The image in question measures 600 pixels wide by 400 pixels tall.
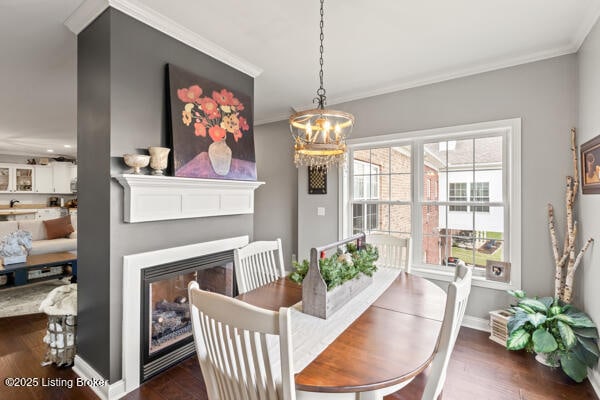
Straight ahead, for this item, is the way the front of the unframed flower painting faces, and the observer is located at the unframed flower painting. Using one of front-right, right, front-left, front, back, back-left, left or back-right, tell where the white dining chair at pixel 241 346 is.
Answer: front-right

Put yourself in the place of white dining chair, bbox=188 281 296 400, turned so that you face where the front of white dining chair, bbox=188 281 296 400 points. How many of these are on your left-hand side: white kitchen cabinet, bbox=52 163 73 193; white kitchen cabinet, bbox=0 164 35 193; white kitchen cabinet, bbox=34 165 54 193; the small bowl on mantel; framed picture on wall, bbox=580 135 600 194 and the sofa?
5

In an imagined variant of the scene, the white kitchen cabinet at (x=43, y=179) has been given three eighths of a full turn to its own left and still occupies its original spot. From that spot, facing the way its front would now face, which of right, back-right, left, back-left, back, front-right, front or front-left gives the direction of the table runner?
back-right

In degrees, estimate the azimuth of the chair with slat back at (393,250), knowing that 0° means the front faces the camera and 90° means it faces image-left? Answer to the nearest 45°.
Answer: approximately 45°

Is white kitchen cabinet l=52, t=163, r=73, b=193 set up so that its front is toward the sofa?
yes

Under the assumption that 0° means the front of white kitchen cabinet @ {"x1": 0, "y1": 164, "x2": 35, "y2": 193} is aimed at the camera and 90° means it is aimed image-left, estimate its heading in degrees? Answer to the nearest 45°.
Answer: approximately 0°

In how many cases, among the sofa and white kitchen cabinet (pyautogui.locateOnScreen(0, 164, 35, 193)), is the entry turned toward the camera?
2

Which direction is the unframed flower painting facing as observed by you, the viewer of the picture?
facing the viewer and to the right of the viewer

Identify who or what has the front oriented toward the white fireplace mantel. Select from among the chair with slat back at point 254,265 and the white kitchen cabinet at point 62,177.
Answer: the white kitchen cabinet

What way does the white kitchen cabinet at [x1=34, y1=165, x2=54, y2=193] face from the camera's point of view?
toward the camera

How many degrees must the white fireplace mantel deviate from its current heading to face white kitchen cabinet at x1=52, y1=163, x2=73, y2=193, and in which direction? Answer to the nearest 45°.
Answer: approximately 180°

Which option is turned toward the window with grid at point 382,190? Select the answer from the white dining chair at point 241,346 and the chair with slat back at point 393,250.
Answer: the white dining chair

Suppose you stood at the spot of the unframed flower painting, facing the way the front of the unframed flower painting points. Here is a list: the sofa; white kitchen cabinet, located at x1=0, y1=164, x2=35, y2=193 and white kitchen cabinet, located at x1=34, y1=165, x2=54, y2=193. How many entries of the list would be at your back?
3

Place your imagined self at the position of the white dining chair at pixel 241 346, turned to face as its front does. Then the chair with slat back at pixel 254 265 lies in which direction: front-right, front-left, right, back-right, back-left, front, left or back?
front-left

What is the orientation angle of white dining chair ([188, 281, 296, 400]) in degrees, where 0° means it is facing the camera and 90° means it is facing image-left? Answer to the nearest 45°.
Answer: approximately 225°

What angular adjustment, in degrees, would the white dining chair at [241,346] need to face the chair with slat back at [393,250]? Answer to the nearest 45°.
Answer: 0° — it already faces it

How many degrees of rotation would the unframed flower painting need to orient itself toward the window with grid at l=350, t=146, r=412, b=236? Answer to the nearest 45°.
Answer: approximately 45° to its left
